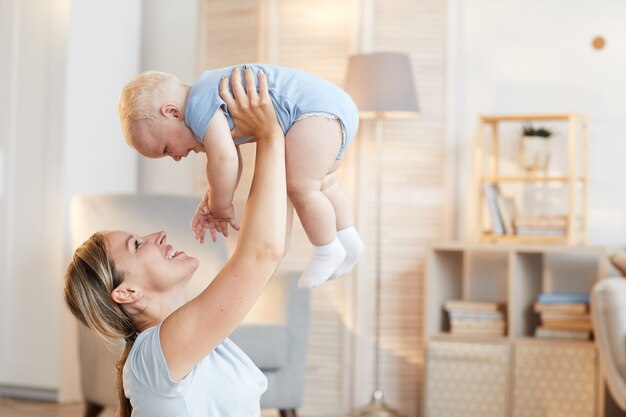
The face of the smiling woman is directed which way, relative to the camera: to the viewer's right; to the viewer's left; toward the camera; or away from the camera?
to the viewer's right

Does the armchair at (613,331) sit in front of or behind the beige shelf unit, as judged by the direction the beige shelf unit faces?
in front

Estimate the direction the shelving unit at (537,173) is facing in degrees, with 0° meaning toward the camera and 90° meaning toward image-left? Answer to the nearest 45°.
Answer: approximately 0°

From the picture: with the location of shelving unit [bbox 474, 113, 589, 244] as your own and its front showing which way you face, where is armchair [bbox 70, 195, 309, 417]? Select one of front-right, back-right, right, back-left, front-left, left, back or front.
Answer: front-right

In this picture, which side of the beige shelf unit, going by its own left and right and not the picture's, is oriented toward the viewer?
front

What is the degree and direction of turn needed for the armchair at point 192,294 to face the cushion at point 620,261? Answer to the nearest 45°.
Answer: approximately 45° to its left

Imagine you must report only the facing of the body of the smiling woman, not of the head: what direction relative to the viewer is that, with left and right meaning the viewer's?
facing to the right of the viewer

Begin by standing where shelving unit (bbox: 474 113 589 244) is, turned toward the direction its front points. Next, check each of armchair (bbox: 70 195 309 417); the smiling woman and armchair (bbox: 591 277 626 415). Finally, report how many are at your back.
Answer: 0

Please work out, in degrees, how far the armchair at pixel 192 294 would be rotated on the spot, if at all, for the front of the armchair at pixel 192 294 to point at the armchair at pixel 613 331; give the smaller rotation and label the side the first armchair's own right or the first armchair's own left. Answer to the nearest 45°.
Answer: approximately 45° to the first armchair's own left
